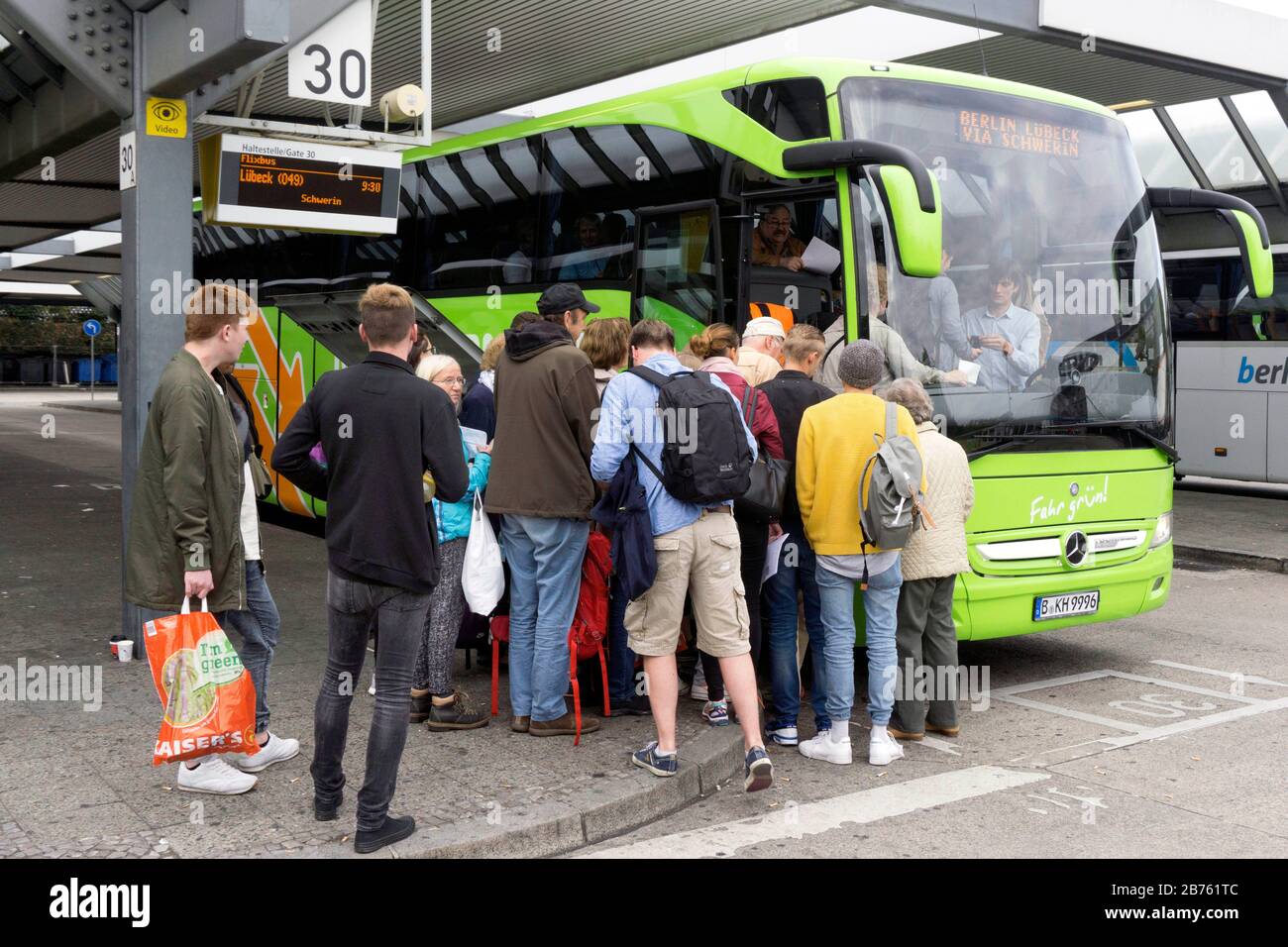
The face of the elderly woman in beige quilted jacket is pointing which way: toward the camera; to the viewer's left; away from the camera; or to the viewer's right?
away from the camera

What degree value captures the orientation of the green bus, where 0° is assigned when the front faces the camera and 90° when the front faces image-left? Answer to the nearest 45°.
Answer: approximately 315°

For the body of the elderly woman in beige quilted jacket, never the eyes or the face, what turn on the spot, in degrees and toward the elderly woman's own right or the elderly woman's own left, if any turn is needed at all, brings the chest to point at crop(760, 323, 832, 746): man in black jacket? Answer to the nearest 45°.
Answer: approximately 45° to the elderly woman's own left

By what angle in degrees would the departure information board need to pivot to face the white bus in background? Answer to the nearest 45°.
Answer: approximately 90° to its left

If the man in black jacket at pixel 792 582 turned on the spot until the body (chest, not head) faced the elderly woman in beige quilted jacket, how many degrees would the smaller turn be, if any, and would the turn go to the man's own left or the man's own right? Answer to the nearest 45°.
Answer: approximately 90° to the man's own right

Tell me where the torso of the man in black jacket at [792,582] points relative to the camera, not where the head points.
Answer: away from the camera

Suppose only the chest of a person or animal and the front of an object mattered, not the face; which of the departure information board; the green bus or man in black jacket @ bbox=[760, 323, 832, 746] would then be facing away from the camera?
the man in black jacket

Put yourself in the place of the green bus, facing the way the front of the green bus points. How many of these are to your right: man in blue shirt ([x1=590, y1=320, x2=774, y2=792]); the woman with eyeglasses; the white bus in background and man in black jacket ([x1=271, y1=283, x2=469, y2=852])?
3
